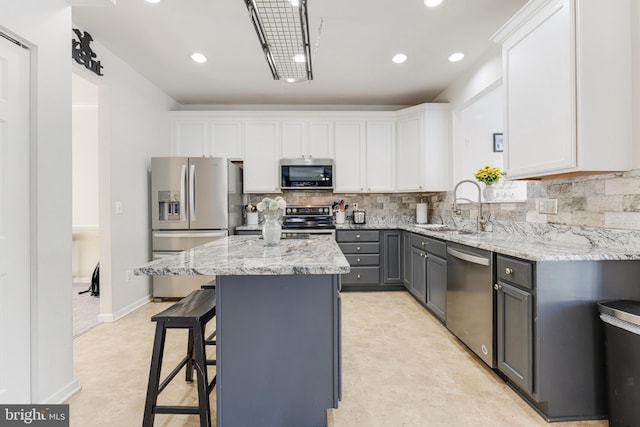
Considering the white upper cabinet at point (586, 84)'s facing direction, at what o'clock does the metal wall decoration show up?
The metal wall decoration is roughly at 1 o'clock from the white upper cabinet.

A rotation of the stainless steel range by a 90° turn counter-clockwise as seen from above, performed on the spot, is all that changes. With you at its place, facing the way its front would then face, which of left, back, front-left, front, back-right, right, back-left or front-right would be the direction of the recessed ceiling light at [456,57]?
front-right

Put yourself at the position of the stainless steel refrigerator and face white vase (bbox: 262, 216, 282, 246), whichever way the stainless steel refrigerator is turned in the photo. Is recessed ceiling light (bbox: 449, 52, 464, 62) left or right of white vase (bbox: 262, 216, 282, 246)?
left

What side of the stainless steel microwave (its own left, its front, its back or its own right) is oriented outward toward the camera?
front

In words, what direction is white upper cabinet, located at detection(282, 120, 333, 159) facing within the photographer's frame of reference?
facing the viewer

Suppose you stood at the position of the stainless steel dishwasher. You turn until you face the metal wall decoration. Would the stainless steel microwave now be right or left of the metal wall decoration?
right

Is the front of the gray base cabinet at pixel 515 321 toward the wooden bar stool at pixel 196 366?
yes

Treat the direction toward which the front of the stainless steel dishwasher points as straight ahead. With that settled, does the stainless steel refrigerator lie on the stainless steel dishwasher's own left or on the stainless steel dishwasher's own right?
on the stainless steel dishwasher's own right

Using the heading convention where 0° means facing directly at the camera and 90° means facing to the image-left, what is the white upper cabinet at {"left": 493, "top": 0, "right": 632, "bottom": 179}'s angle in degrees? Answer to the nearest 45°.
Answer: approximately 45°

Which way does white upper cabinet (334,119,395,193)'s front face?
toward the camera

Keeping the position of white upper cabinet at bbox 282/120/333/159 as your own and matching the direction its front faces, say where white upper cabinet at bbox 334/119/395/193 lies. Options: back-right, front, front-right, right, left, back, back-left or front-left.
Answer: left

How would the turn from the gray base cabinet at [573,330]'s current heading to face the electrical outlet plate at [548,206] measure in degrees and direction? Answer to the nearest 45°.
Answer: approximately 135° to its right

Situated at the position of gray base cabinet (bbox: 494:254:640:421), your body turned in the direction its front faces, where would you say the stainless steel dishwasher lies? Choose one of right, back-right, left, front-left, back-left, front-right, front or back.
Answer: right

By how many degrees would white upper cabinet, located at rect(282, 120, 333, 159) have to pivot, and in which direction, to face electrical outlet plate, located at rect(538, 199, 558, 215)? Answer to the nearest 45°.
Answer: approximately 45° to its left

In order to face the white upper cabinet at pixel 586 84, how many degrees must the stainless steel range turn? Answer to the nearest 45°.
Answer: approximately 45° to its left

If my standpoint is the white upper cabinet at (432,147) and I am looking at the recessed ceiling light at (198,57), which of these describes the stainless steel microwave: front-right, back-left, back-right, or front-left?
front-right
